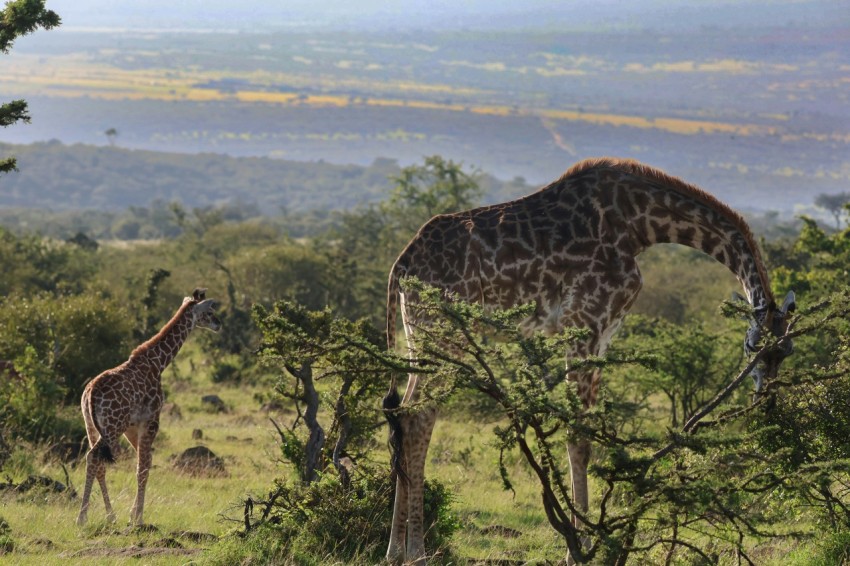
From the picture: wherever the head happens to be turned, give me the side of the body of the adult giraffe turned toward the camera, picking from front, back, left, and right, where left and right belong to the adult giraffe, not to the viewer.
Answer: right

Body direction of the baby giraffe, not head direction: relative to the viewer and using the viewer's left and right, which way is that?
facing away from the viewer and to the right of the viewer

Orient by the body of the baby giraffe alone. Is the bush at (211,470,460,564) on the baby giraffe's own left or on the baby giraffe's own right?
on the baby giraffe's own right
